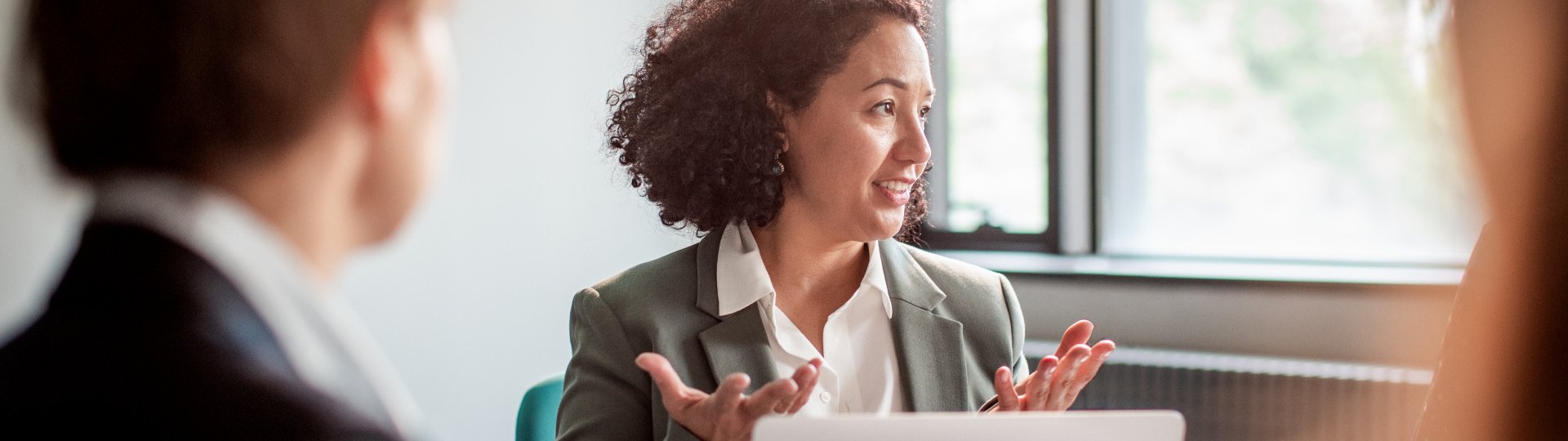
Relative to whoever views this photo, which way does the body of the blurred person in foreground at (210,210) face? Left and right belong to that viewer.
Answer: facing away from the viewer and to the right of the viewer

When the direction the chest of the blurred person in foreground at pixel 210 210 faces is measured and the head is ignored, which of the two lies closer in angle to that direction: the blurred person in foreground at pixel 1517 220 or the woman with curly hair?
the woman with curly hair

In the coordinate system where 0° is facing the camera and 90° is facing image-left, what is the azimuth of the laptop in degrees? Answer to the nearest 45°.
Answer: approximately 180°

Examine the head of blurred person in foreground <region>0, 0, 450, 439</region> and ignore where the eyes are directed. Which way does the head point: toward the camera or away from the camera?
away from the camera

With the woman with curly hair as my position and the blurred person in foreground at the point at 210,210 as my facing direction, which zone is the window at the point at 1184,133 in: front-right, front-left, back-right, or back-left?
back-left

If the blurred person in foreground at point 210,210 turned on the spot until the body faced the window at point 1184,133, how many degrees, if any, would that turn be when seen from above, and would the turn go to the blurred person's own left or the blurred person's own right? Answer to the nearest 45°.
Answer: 0° — they already face it
